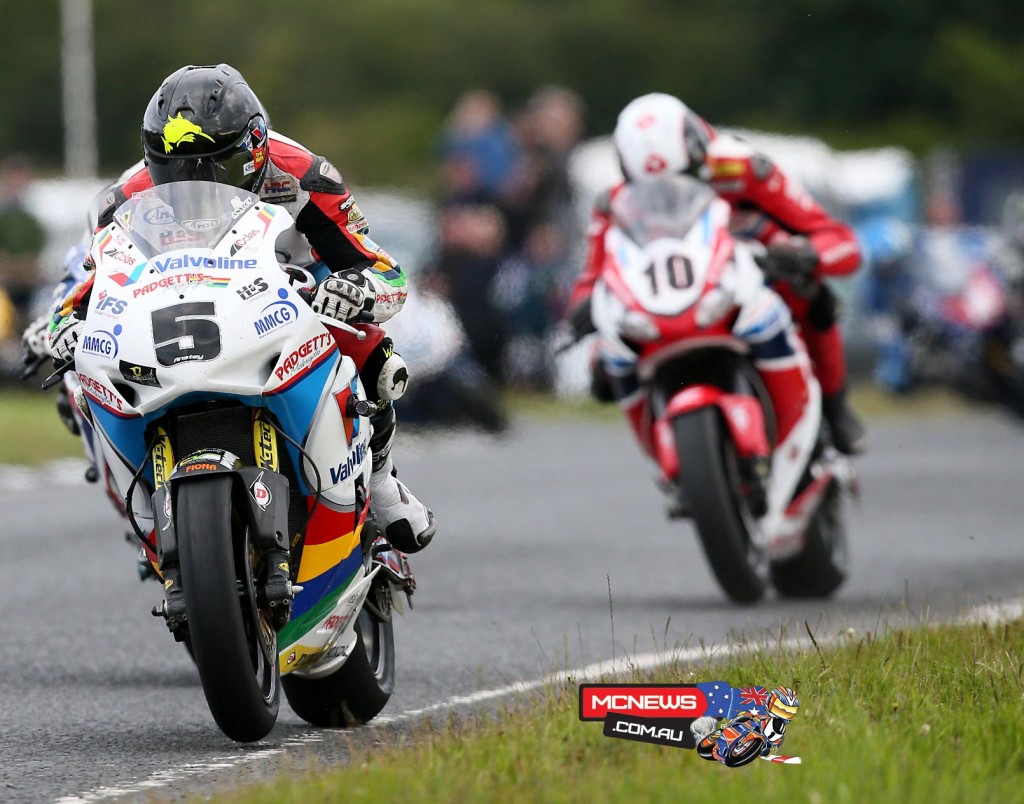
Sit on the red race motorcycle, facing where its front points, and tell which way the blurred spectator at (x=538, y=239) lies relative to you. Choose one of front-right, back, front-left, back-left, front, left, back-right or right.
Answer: back

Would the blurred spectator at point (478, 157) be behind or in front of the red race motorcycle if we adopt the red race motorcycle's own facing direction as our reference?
behind

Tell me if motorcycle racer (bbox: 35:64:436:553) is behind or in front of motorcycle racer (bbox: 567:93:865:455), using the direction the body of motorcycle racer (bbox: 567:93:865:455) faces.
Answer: in front

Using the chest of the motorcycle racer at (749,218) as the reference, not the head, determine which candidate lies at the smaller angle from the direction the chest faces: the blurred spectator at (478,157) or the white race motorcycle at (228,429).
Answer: the white race motorcycle

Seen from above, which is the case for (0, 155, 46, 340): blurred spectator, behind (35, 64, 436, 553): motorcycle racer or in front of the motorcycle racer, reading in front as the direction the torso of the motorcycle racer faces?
behind

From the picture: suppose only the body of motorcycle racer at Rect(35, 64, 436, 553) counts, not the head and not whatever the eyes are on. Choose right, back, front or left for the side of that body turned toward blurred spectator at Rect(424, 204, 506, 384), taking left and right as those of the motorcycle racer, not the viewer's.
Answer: back

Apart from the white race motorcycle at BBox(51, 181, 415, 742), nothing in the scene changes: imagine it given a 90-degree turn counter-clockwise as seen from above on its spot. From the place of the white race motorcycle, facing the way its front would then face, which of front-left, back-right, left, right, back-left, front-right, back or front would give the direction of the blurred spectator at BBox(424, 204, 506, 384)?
left

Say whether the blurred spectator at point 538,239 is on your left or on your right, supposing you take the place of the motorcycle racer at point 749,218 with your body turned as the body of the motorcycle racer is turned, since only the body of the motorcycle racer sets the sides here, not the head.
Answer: on your right

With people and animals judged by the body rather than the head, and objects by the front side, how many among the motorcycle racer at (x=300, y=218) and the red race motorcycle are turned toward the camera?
2

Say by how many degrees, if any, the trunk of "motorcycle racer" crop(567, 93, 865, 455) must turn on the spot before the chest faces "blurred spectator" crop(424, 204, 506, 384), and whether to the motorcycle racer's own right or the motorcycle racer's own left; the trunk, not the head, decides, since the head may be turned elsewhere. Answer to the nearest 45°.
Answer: approximately 135° to the motorcycle racer's own right

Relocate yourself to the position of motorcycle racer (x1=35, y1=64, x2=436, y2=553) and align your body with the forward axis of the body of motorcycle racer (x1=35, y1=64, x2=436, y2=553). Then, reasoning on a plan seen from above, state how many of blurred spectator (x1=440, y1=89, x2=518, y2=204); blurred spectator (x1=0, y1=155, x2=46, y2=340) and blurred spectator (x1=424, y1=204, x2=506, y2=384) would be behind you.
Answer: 3

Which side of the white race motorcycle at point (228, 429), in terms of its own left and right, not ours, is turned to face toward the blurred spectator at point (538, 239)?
back
